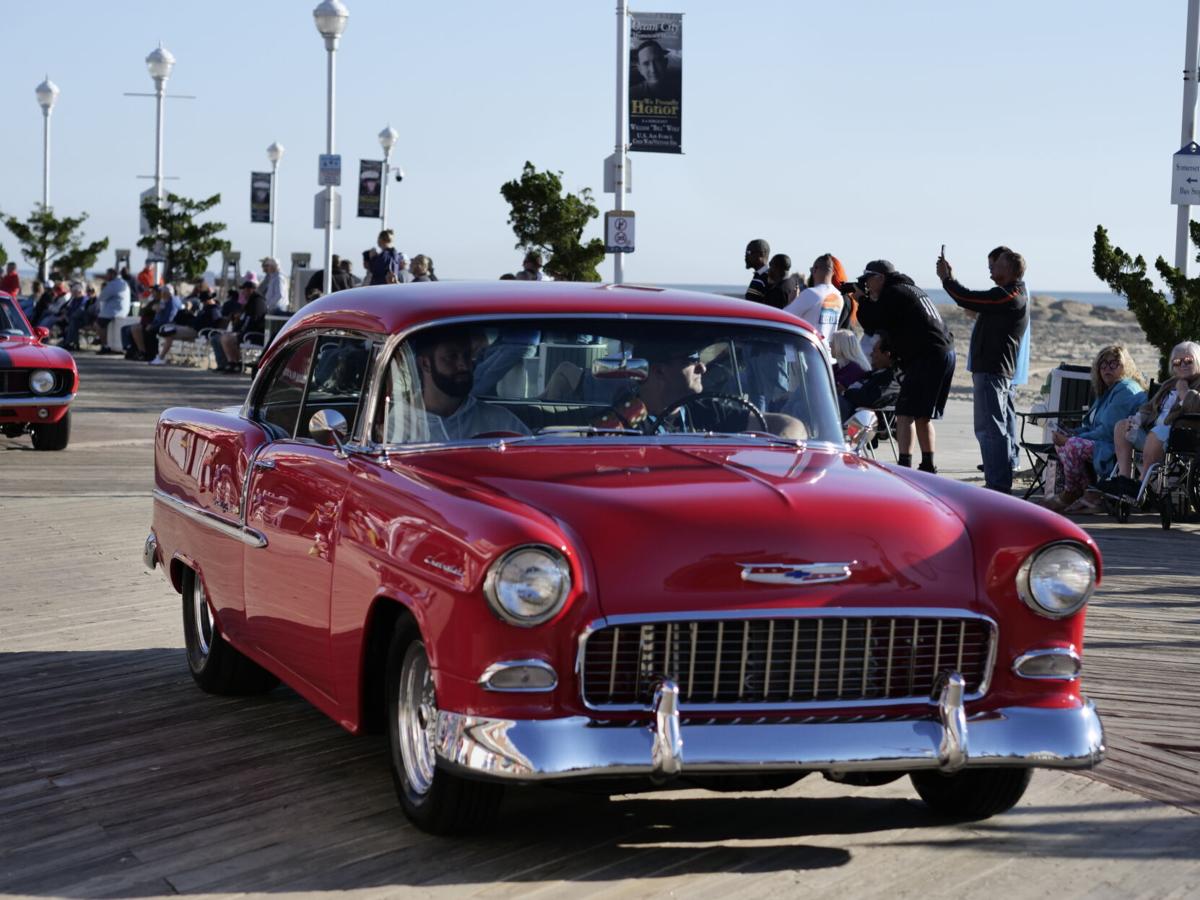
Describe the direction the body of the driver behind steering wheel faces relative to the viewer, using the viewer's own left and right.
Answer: facing the viewer and to the right of the viewer

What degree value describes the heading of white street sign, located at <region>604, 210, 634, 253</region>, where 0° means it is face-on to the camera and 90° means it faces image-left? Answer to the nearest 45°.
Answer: approximately 0°

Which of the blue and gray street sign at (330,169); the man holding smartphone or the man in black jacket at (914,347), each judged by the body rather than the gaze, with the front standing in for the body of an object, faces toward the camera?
the blue and gray street sign

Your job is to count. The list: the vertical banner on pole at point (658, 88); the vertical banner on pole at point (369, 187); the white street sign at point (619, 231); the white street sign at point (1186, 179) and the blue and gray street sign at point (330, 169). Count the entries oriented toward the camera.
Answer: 5

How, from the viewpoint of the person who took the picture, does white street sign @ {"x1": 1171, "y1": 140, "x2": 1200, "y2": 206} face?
facing the viewer

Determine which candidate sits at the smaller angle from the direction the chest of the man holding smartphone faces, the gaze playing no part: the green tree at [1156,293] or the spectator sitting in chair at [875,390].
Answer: the spectator sitting in chair

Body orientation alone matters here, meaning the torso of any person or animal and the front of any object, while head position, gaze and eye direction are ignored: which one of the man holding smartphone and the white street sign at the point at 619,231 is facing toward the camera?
the white street sign

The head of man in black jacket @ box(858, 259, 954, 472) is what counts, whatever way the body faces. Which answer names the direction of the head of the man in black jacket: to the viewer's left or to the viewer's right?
to the viewer's left

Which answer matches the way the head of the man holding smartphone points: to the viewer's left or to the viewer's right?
to the viewer's left

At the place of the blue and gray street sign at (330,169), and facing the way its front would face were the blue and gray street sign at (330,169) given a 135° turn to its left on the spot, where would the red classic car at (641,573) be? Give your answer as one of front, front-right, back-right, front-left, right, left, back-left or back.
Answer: back-right

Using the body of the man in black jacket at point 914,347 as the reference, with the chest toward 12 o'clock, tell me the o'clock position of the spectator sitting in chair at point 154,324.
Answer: The spectator sitting in chair is roughly at 12 o'clock from the man in black jacket.

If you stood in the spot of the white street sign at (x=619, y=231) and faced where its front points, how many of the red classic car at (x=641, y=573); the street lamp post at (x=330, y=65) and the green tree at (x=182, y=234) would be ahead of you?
1
